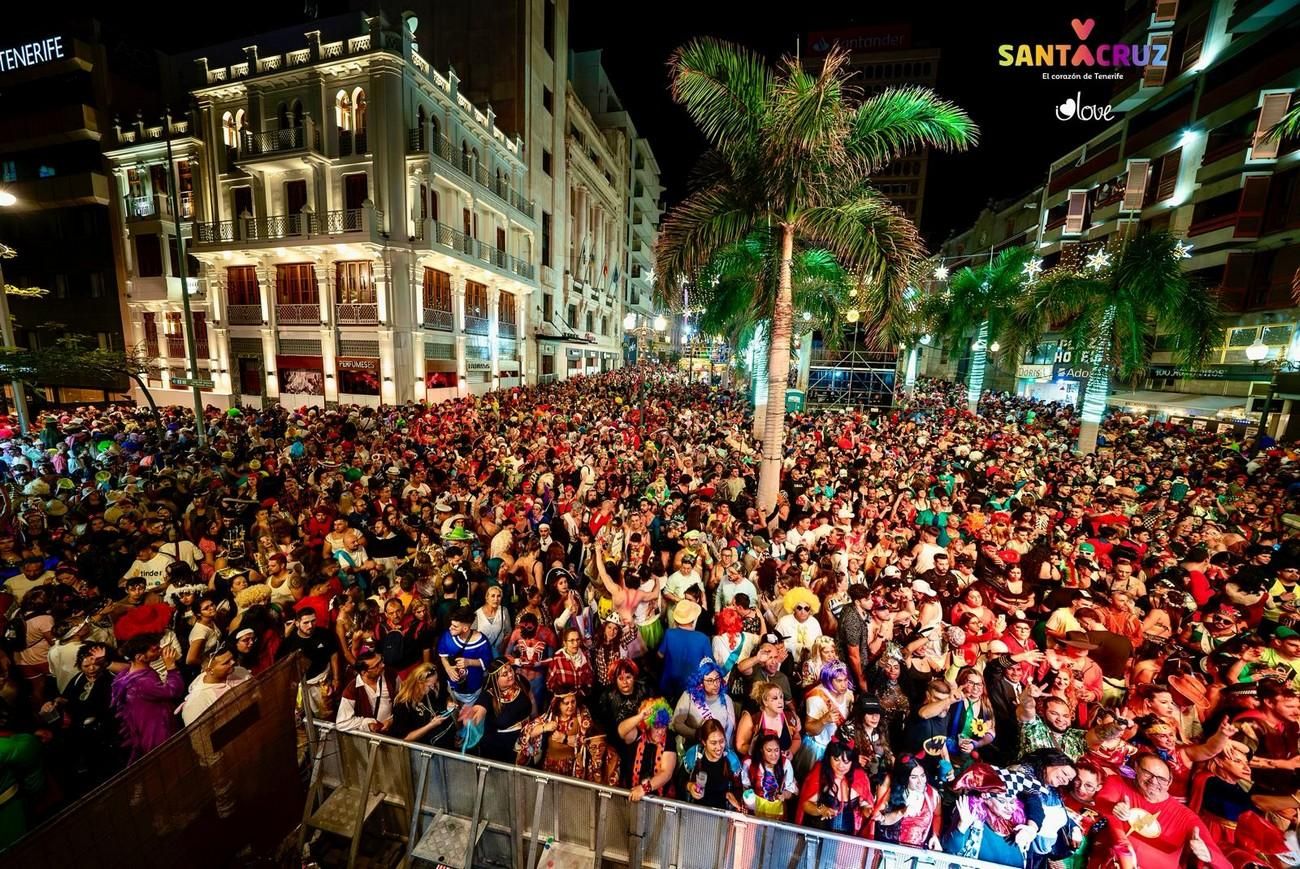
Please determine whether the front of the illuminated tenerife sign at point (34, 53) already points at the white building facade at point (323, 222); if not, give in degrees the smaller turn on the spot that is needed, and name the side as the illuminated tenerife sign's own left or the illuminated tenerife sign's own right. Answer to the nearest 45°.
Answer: approximately 45° to the illuminated tenerife sign's own left

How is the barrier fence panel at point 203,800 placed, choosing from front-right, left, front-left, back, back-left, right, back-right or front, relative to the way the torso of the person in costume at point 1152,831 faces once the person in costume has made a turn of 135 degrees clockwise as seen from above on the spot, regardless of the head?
left

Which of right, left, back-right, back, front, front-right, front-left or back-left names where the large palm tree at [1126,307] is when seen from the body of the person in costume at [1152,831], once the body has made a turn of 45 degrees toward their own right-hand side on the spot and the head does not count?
back-right

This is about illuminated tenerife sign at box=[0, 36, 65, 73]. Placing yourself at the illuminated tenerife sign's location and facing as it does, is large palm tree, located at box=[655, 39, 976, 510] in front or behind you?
in front

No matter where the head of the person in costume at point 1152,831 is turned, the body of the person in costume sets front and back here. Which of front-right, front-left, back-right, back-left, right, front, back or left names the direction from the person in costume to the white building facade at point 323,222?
right

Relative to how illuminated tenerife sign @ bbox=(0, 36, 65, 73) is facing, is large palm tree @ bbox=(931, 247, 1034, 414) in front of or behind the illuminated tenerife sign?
in front

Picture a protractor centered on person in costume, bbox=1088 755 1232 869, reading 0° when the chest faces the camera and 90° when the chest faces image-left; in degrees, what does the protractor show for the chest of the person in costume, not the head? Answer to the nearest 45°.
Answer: approximately 0°

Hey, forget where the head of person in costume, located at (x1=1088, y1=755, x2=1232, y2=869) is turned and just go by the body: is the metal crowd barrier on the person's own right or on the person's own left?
on the person's own right

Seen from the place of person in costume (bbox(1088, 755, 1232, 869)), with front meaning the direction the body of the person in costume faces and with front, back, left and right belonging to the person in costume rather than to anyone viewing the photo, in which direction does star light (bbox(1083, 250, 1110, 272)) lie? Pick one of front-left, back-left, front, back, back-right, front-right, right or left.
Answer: back
